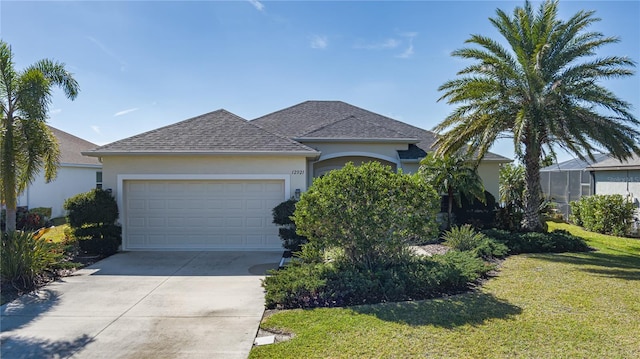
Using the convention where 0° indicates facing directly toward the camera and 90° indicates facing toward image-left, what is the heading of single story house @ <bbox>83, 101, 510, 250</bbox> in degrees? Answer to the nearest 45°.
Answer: approximately 0°

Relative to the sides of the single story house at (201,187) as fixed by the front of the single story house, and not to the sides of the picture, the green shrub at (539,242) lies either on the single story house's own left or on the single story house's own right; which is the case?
on the single story house's own left

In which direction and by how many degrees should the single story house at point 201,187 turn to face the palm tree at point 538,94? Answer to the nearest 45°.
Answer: approximately 90° to its left

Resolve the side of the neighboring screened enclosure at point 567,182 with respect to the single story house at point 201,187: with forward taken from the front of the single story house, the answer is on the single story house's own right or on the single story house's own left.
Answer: on the single story house's own left

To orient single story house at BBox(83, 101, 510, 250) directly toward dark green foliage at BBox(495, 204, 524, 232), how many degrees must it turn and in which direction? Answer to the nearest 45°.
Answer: approximately 90° to its left

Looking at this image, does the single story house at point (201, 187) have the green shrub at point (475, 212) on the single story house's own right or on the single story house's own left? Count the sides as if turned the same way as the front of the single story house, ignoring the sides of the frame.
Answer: on the single story house's own left

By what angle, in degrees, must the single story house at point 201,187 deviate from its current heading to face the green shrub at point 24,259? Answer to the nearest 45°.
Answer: approximately 45° to its right

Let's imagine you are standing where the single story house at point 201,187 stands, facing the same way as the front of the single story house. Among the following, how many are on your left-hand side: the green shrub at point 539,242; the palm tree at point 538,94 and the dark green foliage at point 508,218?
3

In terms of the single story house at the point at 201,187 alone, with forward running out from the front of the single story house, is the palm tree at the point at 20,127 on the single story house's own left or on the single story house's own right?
on the single story house's own right

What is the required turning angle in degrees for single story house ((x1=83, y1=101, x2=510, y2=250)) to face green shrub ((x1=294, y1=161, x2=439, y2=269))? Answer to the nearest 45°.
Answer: approximately 45° to its left

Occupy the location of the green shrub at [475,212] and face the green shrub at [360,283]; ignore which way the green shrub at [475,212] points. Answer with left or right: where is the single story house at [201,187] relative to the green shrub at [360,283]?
right

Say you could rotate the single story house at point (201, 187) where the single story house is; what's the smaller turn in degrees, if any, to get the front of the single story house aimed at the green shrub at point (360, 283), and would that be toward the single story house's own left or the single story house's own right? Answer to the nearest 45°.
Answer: approximately 45° to the single story house's own left

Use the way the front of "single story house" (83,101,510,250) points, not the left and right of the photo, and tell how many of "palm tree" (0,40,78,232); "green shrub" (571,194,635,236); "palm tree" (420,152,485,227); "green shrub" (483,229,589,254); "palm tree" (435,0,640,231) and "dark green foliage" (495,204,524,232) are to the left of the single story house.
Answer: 5

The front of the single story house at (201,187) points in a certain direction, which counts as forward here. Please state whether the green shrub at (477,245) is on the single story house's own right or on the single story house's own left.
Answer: on the single story house's own left
